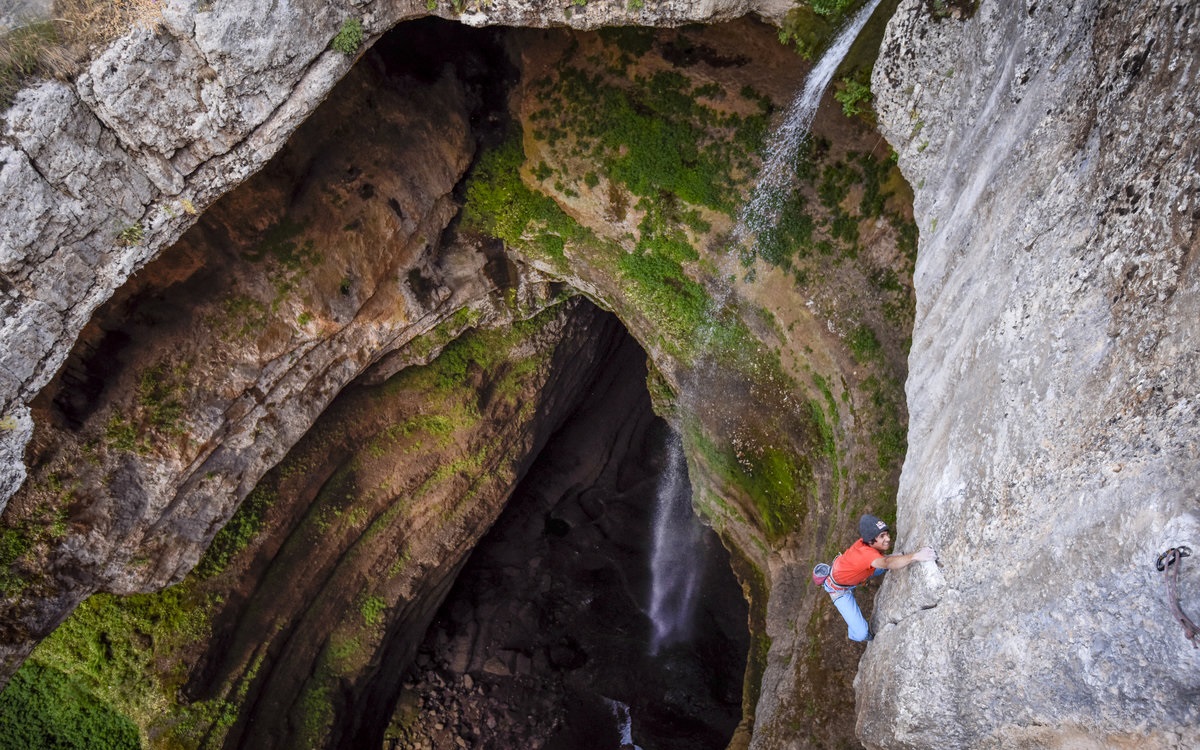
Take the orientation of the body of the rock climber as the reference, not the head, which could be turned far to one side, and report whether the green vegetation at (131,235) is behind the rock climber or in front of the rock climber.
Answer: behind

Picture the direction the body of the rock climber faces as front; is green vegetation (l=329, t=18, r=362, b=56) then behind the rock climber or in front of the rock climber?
behind

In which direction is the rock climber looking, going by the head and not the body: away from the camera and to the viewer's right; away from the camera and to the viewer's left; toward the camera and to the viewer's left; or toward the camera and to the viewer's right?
toward the camera and to the viewer's right

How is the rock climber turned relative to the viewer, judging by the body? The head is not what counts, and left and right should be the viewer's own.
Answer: facing to the right of the viewer
